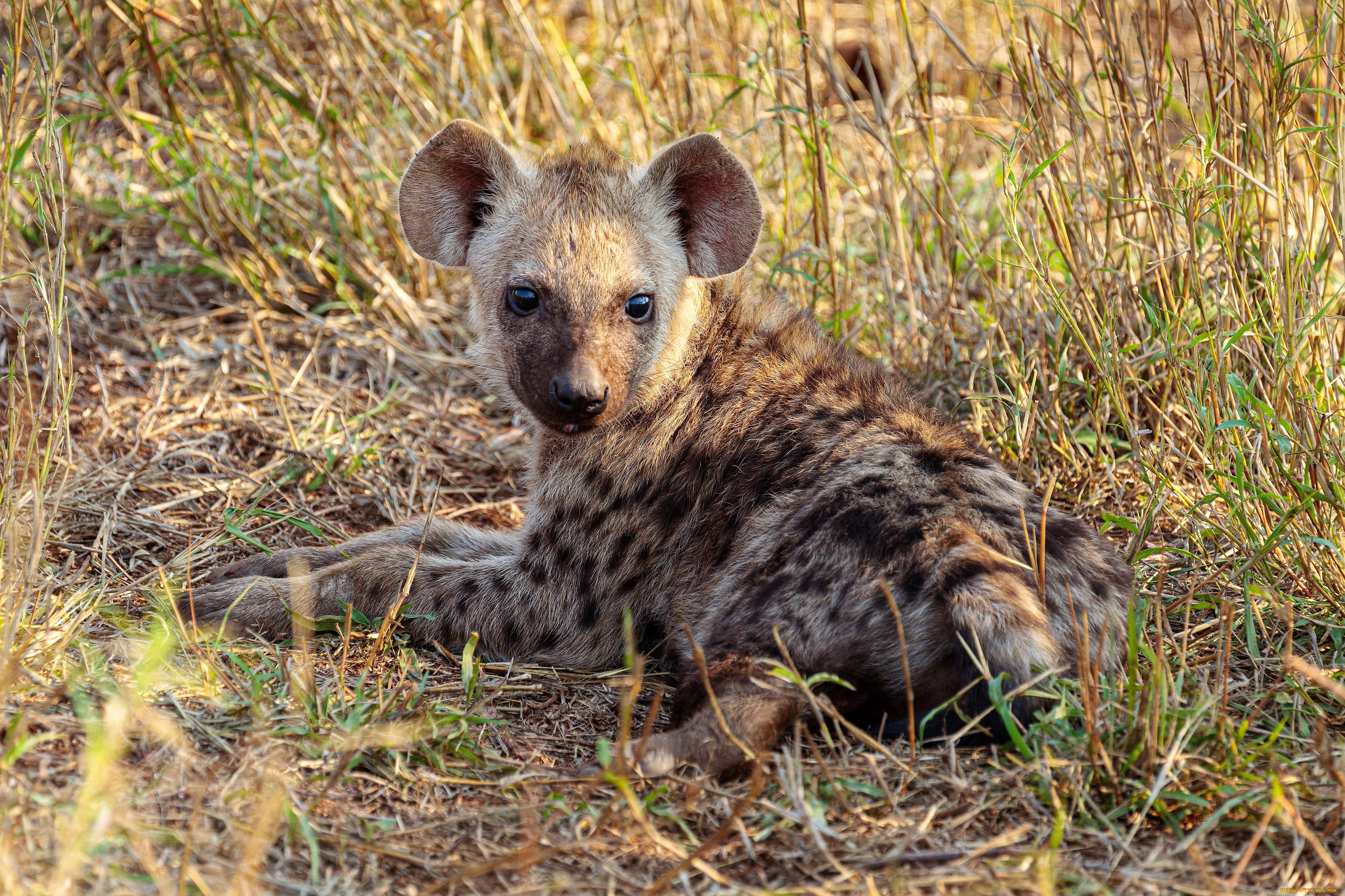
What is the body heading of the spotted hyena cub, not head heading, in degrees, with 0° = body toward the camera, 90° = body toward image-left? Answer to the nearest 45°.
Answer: approximately 90°
